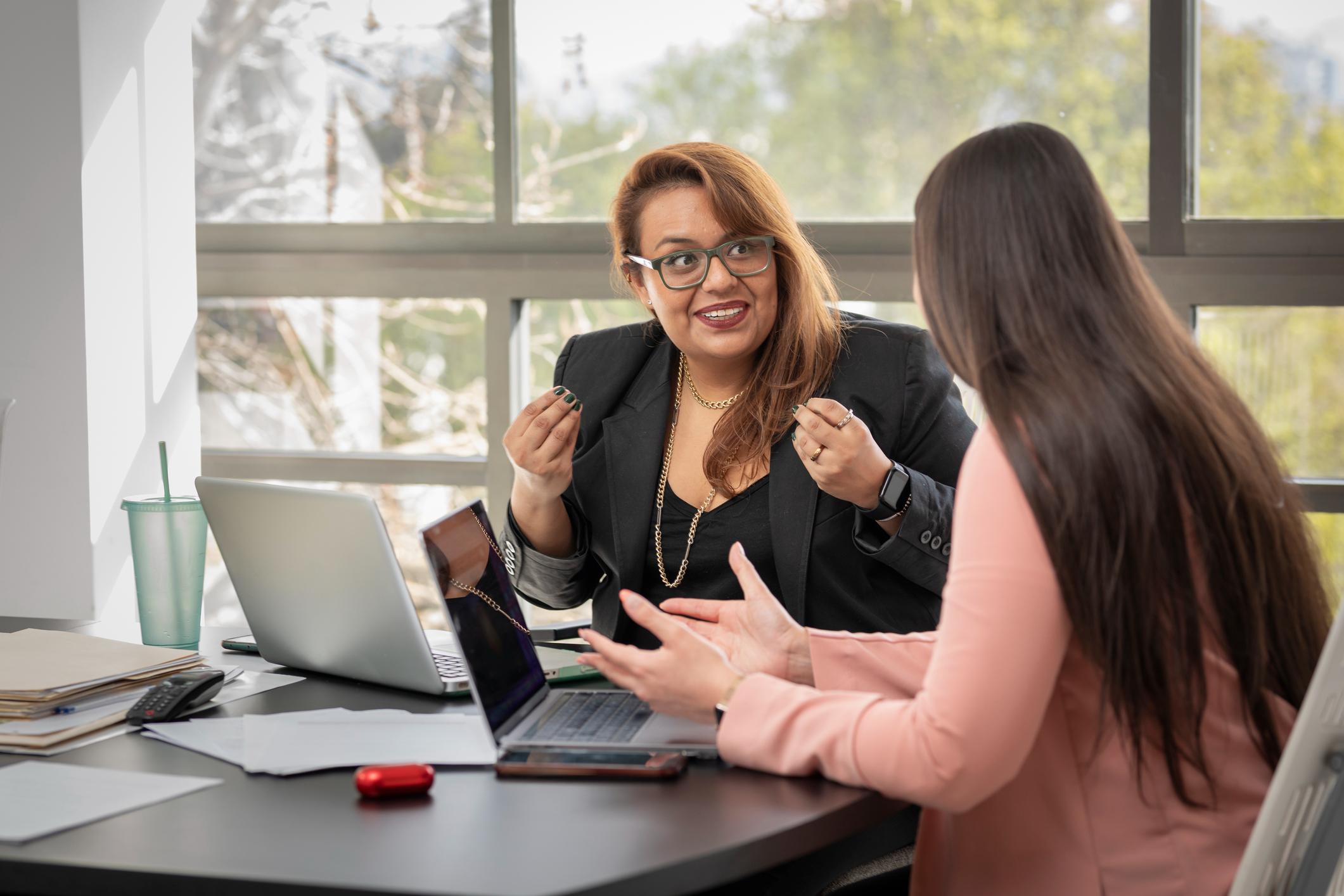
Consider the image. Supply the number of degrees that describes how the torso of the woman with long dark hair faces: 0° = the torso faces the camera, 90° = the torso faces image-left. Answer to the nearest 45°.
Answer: approximately 135°

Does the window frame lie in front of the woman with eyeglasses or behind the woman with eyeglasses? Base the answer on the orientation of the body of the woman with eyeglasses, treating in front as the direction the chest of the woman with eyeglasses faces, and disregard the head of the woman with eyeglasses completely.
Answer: behind

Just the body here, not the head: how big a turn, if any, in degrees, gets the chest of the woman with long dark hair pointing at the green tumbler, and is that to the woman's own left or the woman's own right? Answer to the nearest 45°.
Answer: approximately 45° to the woman's own left

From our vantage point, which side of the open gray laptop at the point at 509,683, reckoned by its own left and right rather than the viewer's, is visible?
right

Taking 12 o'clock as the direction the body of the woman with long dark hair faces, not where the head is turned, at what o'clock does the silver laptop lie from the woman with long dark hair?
The silver laptop is roughly at 11 o'clock from the woman with long dark hair.

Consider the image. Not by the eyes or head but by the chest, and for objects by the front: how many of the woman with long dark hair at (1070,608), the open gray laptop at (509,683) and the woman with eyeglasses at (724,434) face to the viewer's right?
1

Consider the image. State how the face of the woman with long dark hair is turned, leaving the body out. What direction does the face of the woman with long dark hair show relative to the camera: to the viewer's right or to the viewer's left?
to the viewer's left

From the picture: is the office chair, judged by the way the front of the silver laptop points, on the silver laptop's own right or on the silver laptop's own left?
on the silver laptop's own right

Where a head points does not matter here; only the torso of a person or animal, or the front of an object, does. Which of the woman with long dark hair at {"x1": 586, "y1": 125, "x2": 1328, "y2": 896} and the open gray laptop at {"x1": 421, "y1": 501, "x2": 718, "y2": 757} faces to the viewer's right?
the open gray laptop

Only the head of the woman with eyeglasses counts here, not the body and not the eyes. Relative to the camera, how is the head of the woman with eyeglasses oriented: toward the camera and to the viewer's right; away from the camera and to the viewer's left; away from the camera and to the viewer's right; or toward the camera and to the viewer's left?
toward the camera and to the viewer's right

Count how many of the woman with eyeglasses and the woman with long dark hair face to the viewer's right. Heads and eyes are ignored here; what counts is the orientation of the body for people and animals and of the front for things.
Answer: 0

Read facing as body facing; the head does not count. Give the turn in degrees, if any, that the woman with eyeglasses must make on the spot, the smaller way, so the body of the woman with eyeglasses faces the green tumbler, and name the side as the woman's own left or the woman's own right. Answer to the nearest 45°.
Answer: approximately 45° to the woman's own right
